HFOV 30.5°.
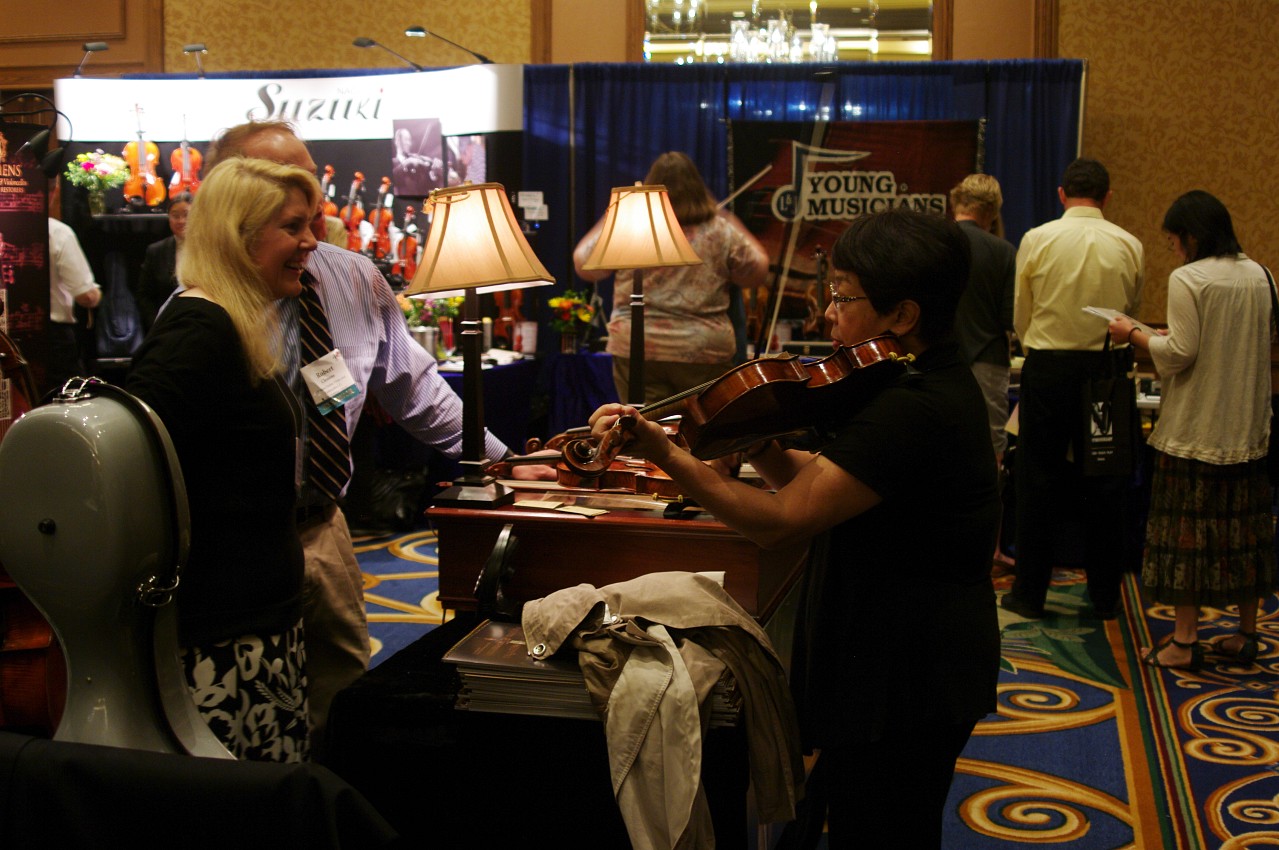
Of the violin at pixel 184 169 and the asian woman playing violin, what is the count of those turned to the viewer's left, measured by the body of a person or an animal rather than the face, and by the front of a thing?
1

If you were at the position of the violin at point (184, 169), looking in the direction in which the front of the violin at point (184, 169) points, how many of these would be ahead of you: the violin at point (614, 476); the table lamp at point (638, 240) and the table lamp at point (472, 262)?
3

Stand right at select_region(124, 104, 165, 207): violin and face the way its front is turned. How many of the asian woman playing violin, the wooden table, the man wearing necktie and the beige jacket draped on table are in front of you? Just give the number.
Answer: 4

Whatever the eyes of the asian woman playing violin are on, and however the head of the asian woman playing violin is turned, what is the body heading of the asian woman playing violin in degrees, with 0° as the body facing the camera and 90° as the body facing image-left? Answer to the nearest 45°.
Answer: approximately 90°

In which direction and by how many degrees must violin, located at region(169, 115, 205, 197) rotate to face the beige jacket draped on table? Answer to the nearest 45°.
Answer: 0° — it already faces it

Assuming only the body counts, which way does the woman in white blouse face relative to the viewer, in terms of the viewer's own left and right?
facing away from the viewer and to the left of the viewer

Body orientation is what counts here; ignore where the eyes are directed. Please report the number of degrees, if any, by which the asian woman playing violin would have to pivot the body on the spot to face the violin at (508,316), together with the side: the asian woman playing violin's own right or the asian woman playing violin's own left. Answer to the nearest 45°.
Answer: approximately 90° to the asian woman playing violin's own right

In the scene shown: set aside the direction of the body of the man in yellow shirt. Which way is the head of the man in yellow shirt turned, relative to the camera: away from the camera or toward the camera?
away from the camera
